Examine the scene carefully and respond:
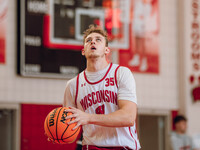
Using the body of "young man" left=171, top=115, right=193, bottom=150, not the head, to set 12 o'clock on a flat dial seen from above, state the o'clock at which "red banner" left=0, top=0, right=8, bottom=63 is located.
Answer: The red banner is roughly at 4 o'clock from the young man.

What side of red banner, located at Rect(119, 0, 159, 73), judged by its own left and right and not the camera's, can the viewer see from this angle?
front

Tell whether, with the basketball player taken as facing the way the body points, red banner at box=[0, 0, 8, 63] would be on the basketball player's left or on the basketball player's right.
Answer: on the basketball player's right

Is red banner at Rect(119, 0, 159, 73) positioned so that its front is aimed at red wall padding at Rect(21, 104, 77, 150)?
no

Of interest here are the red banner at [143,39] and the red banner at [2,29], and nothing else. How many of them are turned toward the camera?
2

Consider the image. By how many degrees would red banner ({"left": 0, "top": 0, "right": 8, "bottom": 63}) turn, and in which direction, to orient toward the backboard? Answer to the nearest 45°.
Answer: approximately 90° to its left

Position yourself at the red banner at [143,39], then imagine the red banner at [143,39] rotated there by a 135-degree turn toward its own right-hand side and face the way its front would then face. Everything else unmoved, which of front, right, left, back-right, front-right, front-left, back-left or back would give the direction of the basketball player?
back-left

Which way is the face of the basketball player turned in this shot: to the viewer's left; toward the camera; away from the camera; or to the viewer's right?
toward the camera

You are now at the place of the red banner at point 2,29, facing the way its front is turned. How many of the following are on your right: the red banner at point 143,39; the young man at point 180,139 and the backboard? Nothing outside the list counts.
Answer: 0

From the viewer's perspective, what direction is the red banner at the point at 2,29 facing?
toward the camera

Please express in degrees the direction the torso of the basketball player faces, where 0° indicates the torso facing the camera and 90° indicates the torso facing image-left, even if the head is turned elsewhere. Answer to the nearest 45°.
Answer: approximately 45°

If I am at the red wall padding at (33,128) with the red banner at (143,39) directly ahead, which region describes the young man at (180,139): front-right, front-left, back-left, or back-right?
front-right

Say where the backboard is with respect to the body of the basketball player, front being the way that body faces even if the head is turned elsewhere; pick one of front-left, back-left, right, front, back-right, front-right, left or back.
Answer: back-right
